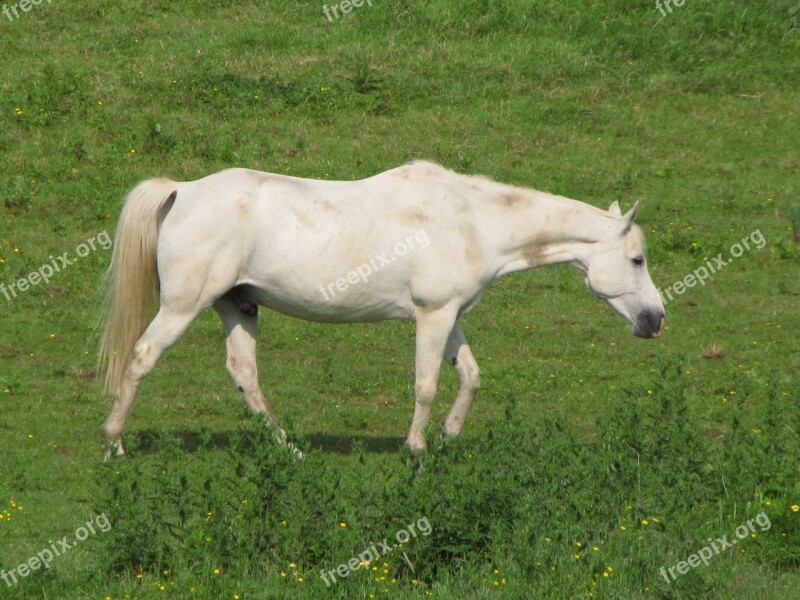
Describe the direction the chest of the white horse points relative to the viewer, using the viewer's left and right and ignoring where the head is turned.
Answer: facing to the right of the viewer
